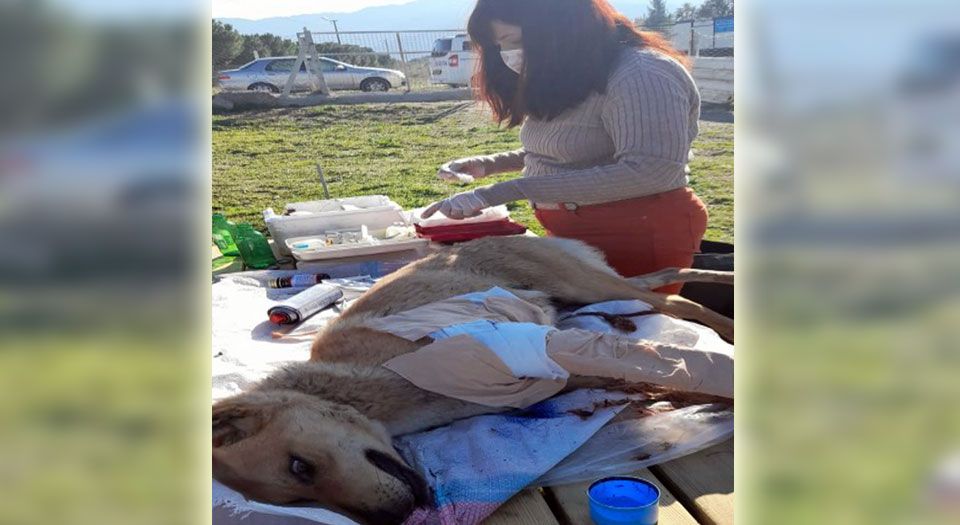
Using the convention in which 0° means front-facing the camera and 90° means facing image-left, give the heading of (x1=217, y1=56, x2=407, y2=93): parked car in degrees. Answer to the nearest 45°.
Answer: approximately 270°

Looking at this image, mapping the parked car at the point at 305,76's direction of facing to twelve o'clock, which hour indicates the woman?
The woman is roughly at 3 o'clock from the parked car.

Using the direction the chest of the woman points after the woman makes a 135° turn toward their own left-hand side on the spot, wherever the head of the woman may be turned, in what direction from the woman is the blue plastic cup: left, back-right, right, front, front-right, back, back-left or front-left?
front-right

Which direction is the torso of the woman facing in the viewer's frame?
to the viewer's left

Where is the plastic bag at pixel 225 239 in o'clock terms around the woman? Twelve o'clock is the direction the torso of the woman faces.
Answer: The plastic bag is roughly at 1 o'clock from the woman.

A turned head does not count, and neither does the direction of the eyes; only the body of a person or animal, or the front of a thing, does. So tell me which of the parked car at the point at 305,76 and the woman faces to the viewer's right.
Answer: the parked car

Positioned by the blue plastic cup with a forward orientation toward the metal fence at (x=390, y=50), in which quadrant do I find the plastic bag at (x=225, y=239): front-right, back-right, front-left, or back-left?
front-left

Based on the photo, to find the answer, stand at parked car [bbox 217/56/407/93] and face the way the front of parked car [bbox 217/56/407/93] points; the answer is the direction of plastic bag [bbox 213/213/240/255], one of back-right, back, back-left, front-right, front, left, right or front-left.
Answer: right

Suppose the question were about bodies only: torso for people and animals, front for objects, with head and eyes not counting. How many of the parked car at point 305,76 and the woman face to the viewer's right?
1

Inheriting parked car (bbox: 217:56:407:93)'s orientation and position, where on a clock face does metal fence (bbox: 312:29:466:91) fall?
The metal fence is roughly at 11 o'clock from the parked car.

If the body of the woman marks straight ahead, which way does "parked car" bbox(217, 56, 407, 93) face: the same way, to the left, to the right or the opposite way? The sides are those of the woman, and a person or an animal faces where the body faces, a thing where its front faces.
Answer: the opposite way

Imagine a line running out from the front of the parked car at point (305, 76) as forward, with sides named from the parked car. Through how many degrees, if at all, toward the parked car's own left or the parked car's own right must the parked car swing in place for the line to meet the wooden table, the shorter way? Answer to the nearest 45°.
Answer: approximately 90° to the parked car's own right

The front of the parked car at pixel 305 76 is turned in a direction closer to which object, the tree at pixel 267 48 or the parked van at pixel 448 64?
the parked van

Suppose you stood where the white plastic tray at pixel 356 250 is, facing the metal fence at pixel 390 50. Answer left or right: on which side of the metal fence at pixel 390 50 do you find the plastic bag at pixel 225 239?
left
